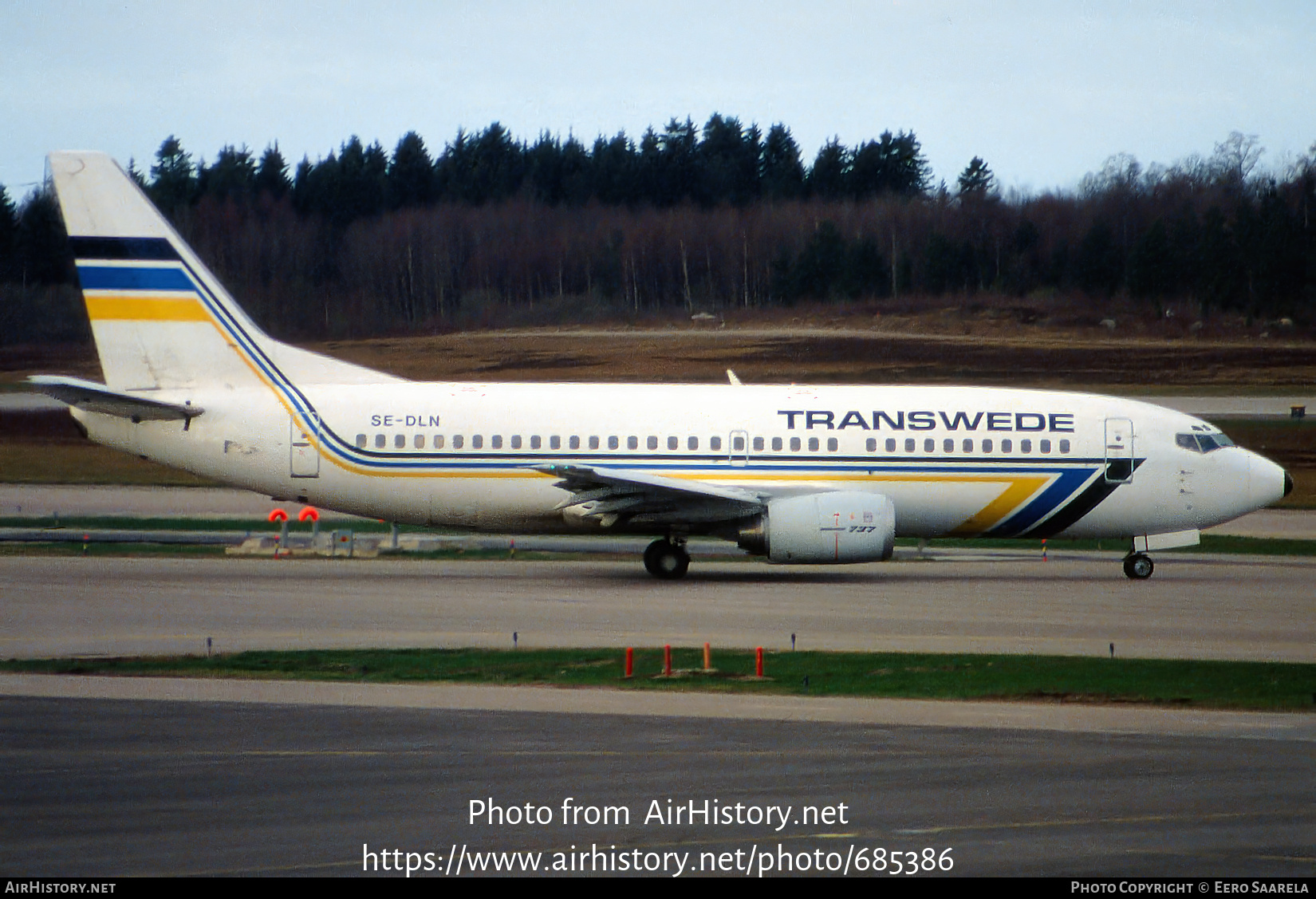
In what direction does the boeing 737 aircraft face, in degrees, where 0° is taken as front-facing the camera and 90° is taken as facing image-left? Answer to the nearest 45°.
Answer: approximately 270°
